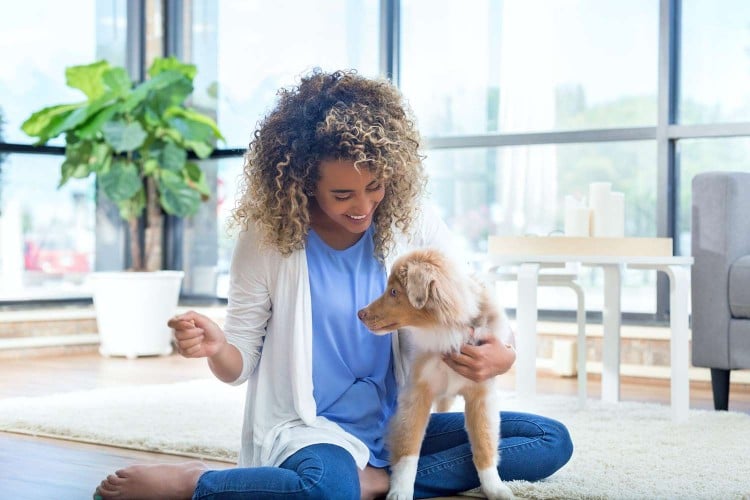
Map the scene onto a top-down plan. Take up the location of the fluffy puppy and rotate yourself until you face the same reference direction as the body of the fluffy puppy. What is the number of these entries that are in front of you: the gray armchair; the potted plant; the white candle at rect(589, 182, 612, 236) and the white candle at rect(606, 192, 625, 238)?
0

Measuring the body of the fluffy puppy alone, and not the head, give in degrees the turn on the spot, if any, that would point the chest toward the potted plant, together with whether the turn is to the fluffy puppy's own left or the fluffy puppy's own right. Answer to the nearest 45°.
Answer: approximately 135° to the fluffy puppy's own right

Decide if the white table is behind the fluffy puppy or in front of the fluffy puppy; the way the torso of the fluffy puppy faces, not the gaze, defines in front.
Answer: behind

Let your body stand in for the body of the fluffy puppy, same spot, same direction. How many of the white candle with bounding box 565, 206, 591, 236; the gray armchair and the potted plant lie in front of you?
0

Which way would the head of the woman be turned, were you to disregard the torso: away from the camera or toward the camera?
toward the camera

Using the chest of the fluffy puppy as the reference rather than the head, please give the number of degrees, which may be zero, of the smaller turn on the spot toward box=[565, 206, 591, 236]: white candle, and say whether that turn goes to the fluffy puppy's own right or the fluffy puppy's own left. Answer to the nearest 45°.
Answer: approximately 180°

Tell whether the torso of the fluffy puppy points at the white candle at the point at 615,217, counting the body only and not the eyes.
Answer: no

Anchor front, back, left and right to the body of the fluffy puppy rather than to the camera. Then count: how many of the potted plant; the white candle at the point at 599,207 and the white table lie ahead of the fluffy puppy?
0

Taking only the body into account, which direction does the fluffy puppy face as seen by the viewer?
toward the camera

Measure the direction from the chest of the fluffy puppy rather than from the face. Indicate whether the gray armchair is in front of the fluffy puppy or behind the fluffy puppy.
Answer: behind
